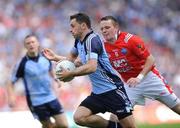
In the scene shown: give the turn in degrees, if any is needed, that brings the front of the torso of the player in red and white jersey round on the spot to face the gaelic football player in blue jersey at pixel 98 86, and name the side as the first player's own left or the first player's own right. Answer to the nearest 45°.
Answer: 0° — they already face them

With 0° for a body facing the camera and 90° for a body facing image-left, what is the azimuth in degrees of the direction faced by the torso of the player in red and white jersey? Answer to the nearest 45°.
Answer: approximately 45°
